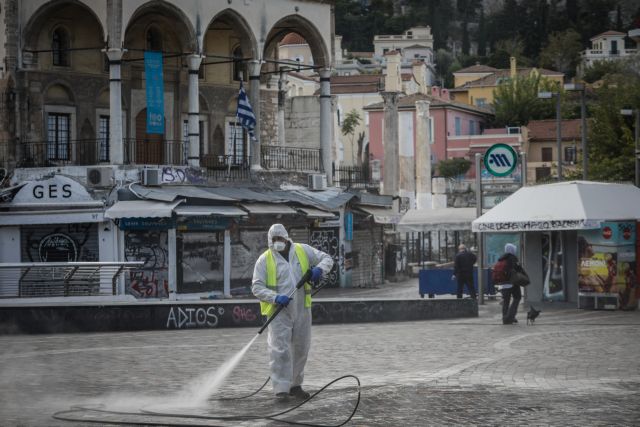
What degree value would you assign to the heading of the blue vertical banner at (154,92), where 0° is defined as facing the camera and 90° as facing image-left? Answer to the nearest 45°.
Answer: approximately 0°

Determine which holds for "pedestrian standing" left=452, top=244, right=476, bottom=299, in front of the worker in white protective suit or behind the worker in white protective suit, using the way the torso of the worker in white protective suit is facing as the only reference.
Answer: behind

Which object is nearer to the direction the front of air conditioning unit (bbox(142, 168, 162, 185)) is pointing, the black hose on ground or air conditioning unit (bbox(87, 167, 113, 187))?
the black hose on ground
